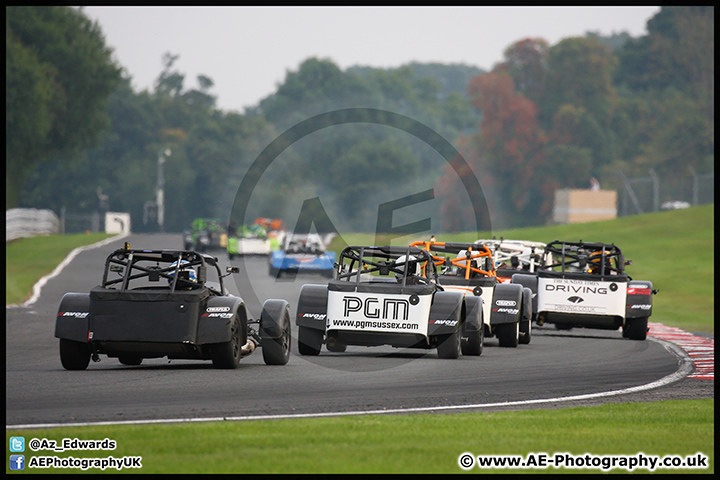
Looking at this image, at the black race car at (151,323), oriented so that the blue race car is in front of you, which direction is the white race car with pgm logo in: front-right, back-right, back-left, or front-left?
front-right

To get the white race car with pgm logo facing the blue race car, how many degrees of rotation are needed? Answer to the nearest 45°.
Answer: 0° — it already faces it

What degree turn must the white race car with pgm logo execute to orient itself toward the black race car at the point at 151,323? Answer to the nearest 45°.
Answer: approximately 135° to its left

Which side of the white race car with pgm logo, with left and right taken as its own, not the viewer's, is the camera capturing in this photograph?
back

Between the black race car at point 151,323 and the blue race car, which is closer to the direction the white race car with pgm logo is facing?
the blue race car
